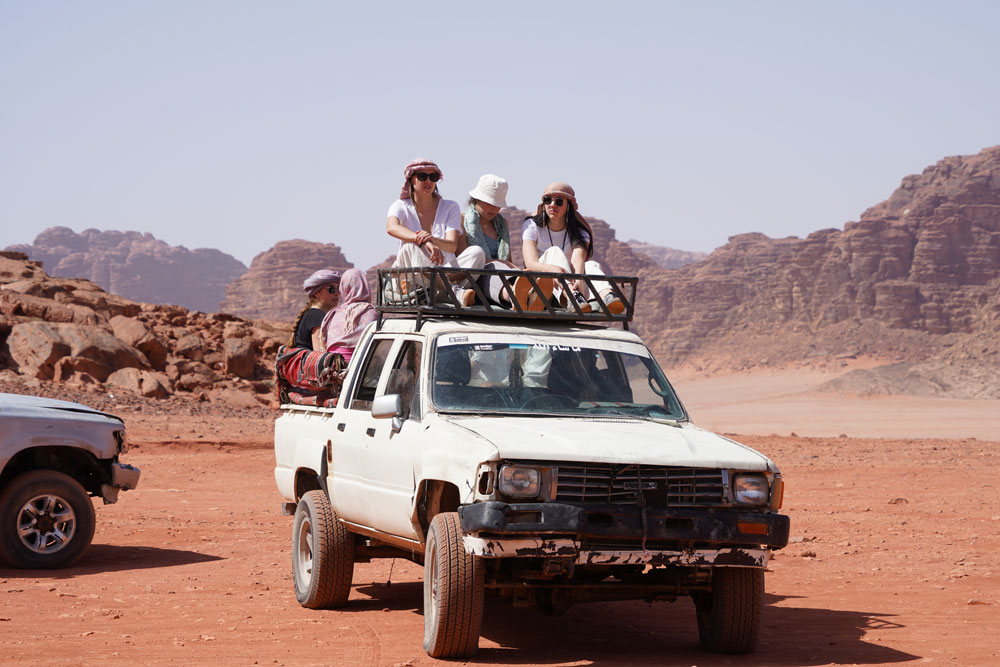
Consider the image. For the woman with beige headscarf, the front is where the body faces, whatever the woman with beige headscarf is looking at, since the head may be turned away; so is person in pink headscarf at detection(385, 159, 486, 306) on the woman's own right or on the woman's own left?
on the woman's own right

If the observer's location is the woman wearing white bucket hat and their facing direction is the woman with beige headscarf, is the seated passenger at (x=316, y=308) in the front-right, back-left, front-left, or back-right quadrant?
back-left

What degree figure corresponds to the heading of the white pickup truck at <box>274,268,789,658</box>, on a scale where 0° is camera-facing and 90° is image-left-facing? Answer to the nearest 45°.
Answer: approximately 315°

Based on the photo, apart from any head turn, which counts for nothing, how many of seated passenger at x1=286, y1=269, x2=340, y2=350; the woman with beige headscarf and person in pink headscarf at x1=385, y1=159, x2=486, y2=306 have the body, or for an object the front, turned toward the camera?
2

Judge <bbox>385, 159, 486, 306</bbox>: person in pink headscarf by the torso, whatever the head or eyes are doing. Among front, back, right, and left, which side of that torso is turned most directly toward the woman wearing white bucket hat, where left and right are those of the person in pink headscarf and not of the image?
left
